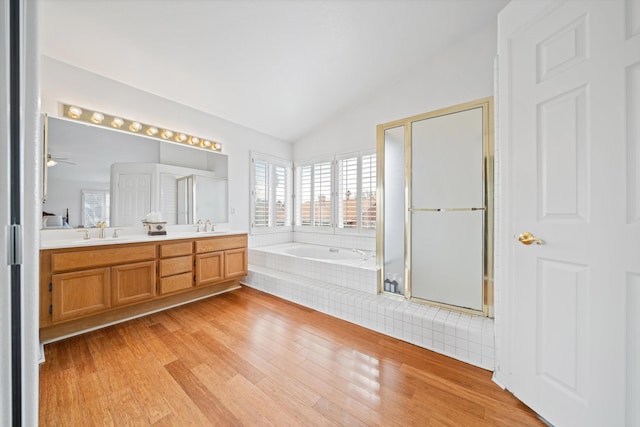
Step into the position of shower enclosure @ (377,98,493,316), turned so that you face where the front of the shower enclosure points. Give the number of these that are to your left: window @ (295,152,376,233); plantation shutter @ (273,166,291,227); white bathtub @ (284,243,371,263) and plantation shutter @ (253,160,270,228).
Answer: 0

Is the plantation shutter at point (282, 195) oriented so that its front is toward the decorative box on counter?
no

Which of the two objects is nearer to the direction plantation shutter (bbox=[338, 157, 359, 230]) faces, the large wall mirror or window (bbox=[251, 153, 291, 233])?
the large wall mirror

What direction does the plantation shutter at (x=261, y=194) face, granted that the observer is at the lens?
facing the viewer and to the right of the viewer

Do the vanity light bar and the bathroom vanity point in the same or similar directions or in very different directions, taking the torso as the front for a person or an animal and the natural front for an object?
same or similar directions

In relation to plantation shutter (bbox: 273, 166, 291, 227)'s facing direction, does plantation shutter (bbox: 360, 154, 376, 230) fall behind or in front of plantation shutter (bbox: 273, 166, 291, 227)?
in front

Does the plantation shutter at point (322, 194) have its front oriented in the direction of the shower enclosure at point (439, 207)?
no

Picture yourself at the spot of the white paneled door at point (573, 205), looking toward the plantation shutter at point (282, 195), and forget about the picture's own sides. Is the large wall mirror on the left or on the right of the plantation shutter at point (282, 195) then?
left

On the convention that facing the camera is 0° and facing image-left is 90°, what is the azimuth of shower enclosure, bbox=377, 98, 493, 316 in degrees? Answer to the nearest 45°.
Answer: approximately 45°

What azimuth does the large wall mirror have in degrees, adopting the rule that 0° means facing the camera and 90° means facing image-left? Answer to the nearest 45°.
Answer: approximately 315°

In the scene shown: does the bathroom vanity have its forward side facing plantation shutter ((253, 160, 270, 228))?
no

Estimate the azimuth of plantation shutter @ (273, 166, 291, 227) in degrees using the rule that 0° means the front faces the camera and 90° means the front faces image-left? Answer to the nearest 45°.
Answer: approximately 315°

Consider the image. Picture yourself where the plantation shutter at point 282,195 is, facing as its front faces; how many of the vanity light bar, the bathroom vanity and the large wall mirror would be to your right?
3

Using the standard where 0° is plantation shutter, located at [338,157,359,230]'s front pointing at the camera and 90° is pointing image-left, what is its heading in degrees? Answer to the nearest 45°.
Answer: approximately 45°

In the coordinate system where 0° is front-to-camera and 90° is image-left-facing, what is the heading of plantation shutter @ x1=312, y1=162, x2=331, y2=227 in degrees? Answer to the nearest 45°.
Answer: approximately 45°

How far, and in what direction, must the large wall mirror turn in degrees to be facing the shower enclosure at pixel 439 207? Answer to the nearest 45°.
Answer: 0° — it already faces it
